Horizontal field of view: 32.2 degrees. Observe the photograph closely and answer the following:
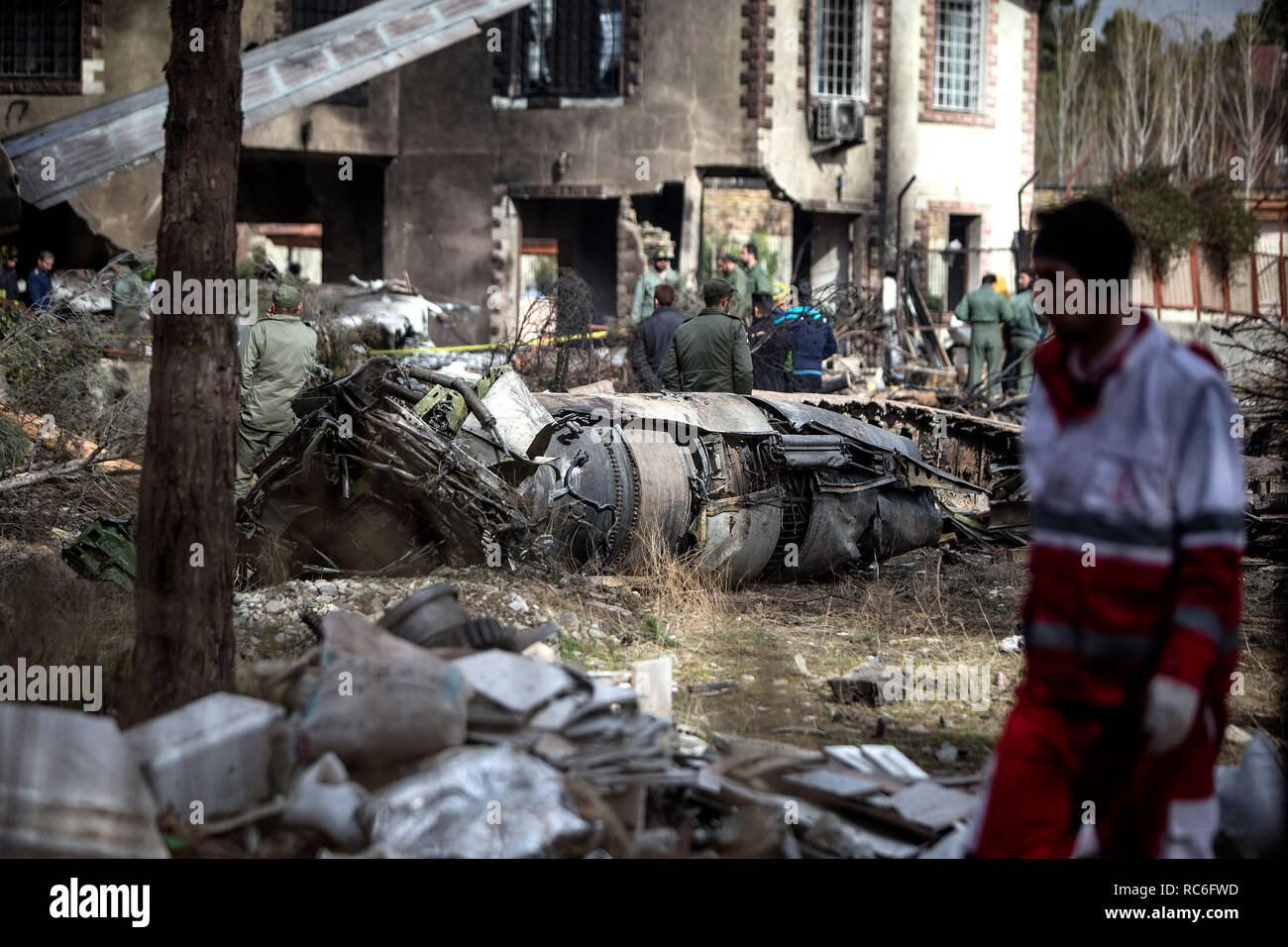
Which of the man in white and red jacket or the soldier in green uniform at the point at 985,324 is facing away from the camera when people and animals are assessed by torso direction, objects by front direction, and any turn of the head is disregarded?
the soldier in green uniform

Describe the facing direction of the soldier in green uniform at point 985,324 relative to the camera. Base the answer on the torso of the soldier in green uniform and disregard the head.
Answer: away from the camera

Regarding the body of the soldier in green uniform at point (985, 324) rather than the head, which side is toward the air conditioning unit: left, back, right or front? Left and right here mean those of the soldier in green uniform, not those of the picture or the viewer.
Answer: front

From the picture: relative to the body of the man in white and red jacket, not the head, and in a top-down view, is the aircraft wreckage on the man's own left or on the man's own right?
on the man's own right

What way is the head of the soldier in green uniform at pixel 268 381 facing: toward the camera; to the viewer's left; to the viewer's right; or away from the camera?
away from the camera

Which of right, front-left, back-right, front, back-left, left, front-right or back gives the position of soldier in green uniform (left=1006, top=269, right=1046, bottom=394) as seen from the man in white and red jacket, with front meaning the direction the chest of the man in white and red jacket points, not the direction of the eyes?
back-right
